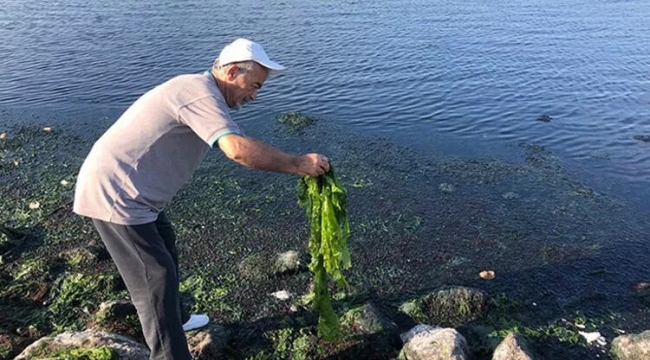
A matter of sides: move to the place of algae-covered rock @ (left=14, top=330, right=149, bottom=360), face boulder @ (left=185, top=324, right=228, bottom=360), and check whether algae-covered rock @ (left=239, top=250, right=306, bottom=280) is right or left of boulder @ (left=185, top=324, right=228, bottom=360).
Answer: left

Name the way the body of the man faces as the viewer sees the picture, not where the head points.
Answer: to the viewer's right

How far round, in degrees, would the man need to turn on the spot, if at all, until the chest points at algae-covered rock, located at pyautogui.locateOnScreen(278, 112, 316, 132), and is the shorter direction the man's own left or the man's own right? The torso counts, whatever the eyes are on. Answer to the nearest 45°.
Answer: approximately 90° to the man's own left

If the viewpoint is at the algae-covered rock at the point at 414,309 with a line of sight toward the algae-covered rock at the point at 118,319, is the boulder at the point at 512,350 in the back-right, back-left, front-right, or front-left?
back-left

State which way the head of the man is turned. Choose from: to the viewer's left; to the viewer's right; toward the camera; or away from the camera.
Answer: to the viewer's right
